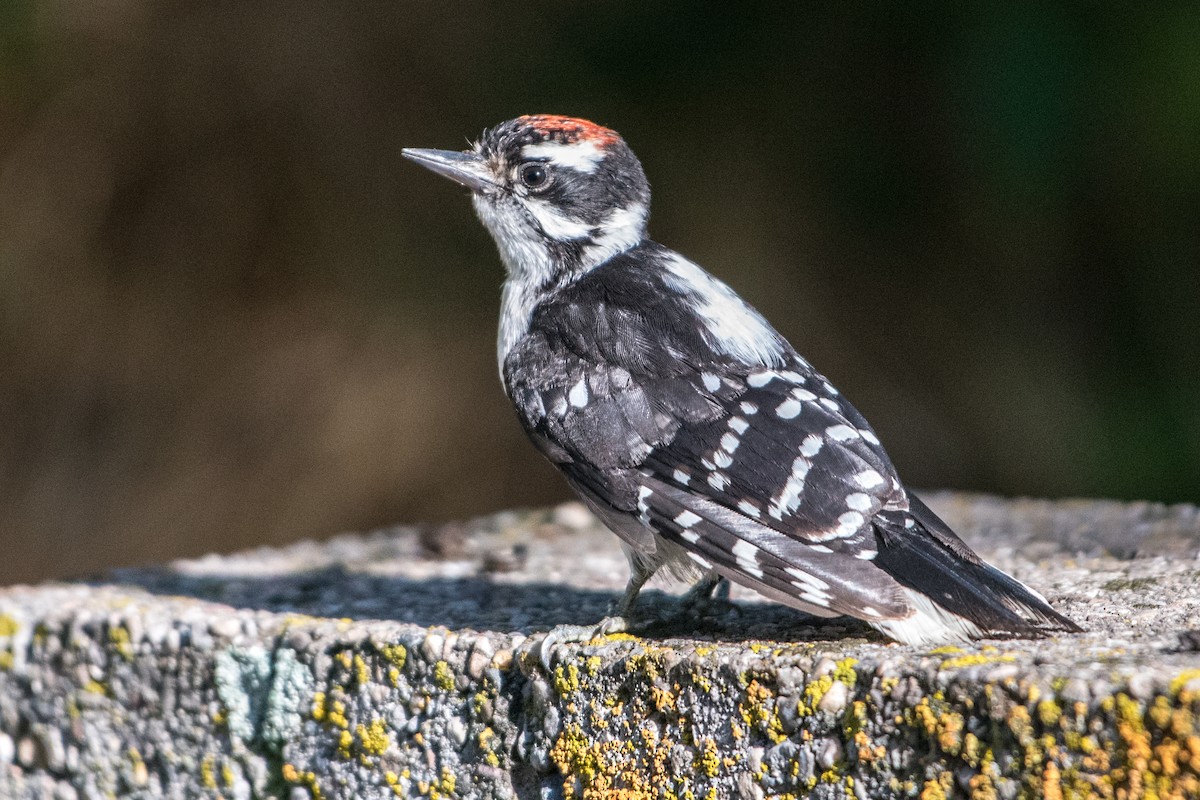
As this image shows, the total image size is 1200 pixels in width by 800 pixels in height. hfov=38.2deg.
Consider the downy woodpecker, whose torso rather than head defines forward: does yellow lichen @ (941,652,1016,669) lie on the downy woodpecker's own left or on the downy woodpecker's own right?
on the downy woodpecker's own left

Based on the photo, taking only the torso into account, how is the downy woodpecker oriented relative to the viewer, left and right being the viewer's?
facing to the left of the viewer

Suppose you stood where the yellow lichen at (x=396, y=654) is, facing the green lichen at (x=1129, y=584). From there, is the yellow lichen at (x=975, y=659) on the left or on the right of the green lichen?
right

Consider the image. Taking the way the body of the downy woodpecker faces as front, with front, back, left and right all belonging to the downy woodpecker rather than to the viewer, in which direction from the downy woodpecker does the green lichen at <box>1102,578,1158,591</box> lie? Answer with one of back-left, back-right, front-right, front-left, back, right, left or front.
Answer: back
